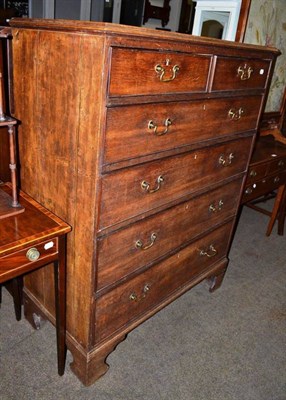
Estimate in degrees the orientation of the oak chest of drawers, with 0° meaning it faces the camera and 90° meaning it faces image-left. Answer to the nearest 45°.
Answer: approximately 315°
